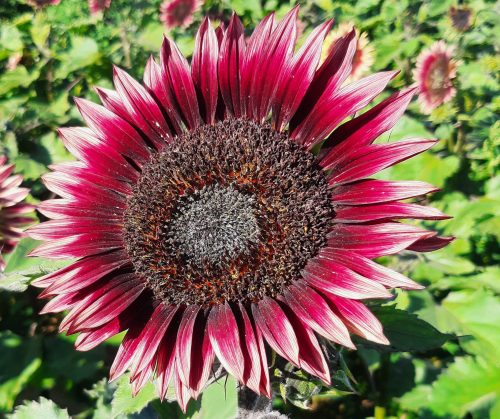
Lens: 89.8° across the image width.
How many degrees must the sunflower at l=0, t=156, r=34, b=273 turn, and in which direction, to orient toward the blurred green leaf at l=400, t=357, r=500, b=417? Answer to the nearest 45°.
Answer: approximately 45° to its left

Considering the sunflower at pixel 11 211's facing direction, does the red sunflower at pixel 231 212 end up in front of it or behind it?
in front

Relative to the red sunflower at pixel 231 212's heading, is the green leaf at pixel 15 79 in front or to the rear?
to the rear

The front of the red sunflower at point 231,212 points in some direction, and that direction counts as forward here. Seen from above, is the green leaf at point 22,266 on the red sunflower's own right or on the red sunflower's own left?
on the red sunflower's own right

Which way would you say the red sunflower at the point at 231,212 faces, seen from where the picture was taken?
facing the viewer

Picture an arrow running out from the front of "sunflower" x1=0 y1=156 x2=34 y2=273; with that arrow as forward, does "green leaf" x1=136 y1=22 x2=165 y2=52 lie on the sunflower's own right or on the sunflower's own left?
on the sunflower's own left

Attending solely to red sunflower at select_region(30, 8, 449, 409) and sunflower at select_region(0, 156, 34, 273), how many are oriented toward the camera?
2

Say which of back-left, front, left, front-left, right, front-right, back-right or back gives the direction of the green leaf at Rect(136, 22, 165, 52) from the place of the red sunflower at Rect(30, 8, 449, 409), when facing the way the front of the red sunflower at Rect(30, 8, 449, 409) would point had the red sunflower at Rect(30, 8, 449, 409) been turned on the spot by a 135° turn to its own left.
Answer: front-left

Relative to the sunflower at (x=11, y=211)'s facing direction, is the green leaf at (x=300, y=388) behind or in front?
in front

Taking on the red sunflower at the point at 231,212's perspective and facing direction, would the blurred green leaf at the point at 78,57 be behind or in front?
behind
